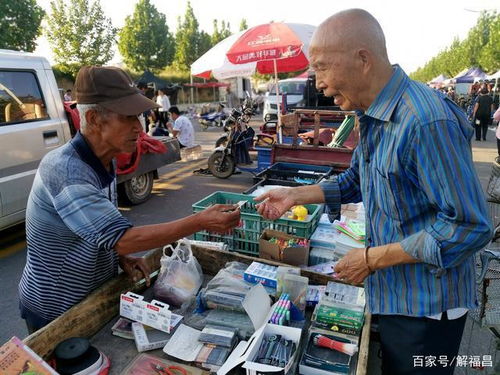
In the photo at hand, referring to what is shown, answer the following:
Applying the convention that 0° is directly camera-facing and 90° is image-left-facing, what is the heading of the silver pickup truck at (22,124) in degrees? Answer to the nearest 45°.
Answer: approximately 45°

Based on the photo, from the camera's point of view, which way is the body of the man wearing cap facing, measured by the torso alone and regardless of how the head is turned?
to the viewer's right

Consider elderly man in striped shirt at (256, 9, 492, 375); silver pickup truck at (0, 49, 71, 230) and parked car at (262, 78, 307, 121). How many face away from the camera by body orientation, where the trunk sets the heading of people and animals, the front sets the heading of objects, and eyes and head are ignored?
0

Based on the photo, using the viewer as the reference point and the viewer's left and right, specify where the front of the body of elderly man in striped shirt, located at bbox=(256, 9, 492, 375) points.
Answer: facing to the left of the viewer

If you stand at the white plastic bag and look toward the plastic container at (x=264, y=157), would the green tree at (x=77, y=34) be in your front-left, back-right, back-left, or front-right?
front-left

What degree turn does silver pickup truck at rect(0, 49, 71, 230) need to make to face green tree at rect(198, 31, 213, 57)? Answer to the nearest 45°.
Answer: approximately 180°

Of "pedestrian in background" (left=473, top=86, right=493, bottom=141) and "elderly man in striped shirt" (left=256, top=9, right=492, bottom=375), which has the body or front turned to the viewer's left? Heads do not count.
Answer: the elderly man in striped shirt

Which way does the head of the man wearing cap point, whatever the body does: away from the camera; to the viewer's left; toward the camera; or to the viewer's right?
to the viewer's right

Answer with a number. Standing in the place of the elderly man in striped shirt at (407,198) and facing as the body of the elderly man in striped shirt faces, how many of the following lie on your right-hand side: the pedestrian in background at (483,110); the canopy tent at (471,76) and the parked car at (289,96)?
3

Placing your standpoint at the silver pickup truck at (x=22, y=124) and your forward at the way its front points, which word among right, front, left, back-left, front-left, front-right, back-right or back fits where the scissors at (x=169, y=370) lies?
front-left

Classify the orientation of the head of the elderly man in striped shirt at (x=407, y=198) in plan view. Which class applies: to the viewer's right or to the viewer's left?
to the viewer's left

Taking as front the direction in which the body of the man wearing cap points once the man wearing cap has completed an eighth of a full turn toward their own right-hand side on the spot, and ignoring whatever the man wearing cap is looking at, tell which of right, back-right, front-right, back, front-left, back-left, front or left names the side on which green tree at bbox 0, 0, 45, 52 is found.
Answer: back-left

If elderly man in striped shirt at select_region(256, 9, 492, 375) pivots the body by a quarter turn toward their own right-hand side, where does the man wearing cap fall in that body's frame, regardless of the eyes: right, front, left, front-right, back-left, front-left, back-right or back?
left

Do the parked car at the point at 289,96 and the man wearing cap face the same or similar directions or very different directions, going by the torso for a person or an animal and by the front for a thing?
very different directions
